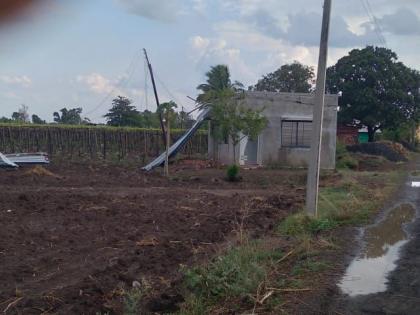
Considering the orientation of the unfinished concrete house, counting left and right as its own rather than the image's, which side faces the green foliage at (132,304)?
front

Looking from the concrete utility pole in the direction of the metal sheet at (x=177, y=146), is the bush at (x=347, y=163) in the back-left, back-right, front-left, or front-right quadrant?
front-right

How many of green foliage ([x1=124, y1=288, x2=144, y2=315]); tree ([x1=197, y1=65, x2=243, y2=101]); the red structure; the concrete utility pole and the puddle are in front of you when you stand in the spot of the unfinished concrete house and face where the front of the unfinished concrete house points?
3

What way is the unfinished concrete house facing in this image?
toward the camera

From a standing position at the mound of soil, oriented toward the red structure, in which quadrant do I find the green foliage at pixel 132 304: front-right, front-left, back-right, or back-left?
back-left

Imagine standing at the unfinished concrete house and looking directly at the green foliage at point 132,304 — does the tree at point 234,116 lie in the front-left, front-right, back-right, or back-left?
front-right

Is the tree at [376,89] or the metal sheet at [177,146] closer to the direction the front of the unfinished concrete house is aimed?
the metal sheet

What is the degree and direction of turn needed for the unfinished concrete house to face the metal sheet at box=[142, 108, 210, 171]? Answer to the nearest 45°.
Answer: approximately 90° to its right

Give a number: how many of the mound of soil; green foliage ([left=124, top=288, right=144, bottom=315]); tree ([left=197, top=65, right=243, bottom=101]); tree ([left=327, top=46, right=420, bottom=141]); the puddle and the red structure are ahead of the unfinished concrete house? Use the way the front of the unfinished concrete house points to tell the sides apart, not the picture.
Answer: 2

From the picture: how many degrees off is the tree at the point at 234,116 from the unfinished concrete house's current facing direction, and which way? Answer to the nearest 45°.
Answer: approximately 45° to its right

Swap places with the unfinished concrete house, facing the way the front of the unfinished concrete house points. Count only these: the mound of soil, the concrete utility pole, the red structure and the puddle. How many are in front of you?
2

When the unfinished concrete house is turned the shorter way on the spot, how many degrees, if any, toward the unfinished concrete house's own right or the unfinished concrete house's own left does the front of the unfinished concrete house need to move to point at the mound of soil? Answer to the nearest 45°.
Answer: approximately 135° to the unfinished concrete house's own left

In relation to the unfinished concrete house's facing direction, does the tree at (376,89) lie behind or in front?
behind

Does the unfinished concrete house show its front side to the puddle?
yes

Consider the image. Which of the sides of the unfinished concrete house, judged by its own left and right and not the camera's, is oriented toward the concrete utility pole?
front

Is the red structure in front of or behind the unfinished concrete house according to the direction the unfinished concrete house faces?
behind
